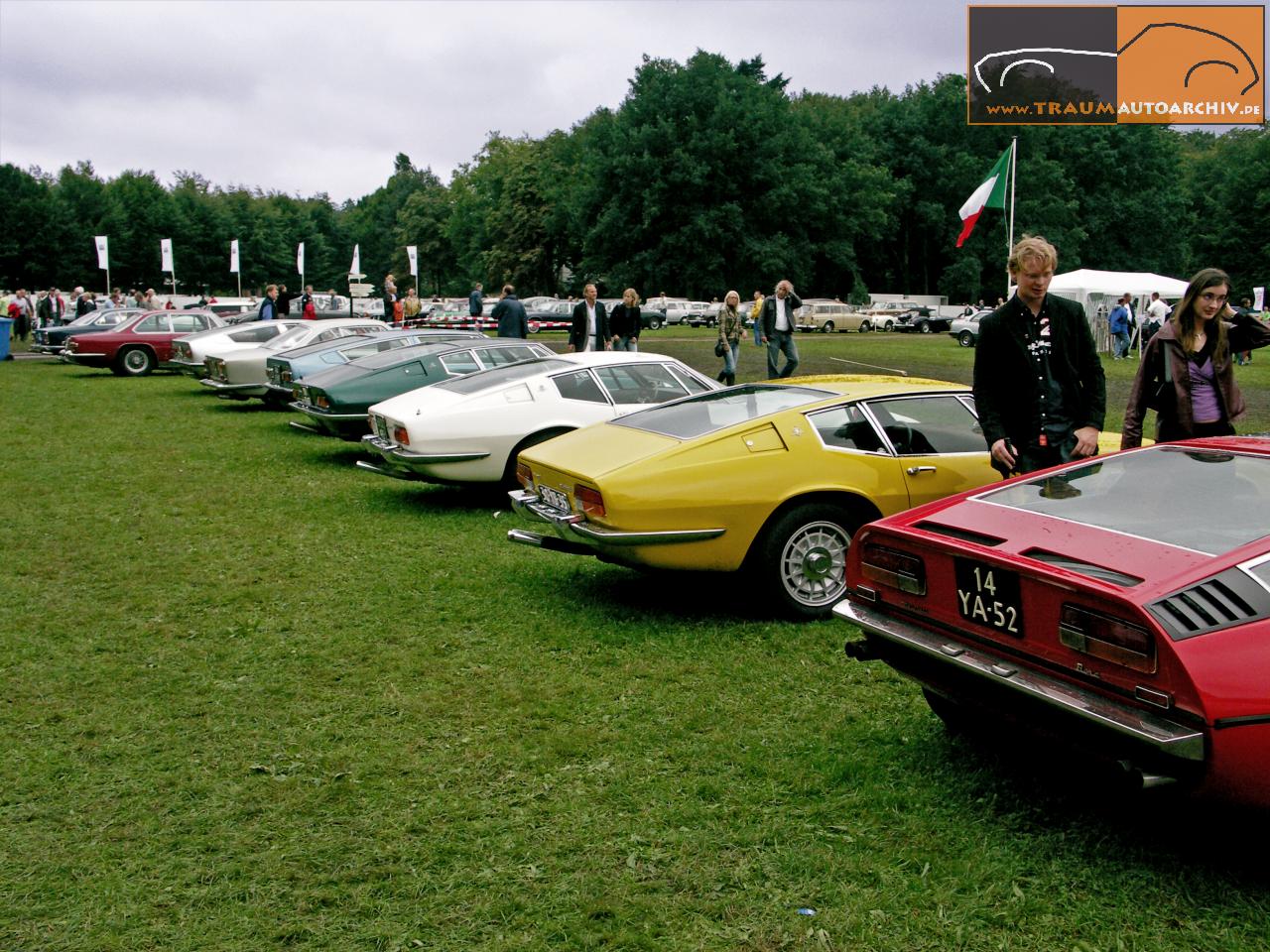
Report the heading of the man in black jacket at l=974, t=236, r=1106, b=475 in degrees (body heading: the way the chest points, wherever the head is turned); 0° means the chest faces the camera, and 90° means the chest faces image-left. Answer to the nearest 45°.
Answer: approximately 0°

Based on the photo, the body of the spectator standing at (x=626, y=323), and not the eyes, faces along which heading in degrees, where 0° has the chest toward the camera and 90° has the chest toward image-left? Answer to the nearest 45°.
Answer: approximately 45°

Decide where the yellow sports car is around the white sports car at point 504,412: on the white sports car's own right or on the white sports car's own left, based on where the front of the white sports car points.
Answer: on the white sports car's own right

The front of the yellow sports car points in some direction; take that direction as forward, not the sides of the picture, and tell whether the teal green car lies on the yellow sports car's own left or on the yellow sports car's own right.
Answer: on the yellow sports car's own left

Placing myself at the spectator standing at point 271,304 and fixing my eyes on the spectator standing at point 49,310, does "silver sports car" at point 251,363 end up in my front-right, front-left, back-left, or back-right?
back-left

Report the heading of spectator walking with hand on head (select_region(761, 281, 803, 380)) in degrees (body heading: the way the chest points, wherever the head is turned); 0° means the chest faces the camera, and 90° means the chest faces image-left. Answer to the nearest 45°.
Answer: approximately 0°

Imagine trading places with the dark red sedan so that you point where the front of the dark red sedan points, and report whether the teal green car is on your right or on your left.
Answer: on your right

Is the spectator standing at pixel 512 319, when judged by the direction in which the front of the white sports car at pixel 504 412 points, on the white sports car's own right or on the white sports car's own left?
on the white sports car's own left

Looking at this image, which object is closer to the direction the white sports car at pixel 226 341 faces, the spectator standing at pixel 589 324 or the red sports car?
the spectator standing
